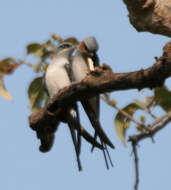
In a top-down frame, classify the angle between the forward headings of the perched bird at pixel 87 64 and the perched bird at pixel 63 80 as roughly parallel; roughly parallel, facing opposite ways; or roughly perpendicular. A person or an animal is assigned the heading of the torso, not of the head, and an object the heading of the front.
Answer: roughly parallel

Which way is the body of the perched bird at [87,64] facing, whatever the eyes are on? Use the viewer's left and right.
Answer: facing the viewer and to the left of the viewer

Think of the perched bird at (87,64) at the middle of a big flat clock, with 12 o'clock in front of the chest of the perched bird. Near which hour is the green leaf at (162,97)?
The green leaf is roughly at 10 o'clock from the perched bird.

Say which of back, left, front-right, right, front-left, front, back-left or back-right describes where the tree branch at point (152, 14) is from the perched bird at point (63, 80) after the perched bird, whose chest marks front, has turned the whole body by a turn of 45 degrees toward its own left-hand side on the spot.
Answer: front-left

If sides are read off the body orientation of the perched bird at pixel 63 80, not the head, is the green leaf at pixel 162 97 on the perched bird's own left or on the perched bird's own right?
on the perched bird's own left

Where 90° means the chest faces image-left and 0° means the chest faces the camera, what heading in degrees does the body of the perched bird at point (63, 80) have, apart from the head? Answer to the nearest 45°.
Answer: approximately 45°

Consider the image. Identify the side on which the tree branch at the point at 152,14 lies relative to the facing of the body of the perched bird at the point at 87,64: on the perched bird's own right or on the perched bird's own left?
on the perched bird's own left
